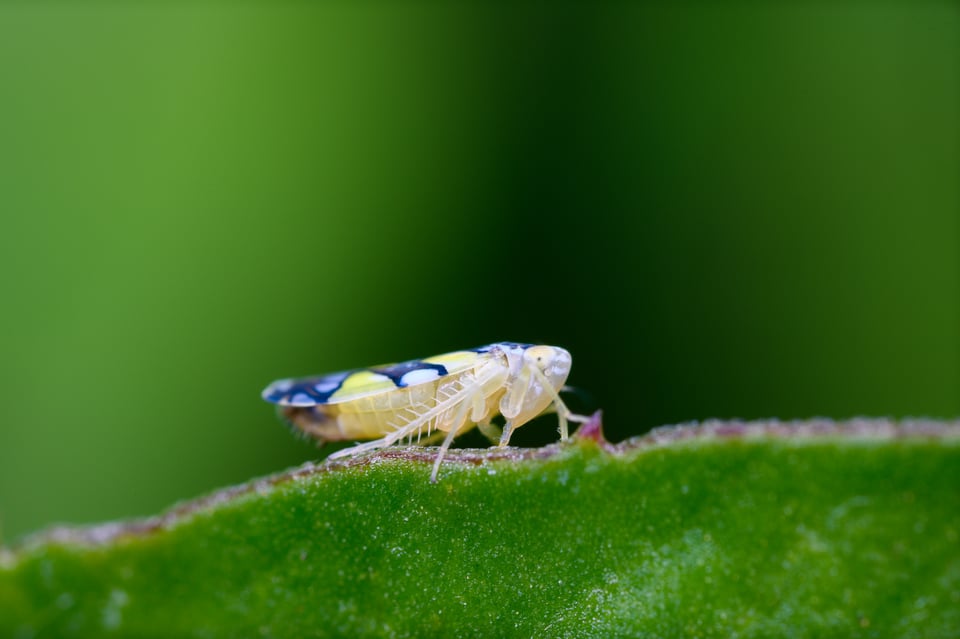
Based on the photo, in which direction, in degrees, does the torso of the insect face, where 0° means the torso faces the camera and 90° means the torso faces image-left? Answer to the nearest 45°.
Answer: approximately 270°
